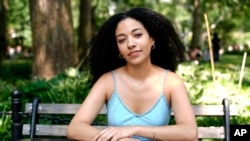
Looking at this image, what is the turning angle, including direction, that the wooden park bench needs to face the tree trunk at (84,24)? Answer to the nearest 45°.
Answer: approximately 180°

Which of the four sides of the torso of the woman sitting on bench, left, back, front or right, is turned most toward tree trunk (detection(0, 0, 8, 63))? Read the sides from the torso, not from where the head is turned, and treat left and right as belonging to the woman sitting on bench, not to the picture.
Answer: back

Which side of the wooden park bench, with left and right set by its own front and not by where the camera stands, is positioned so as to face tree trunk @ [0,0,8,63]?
back

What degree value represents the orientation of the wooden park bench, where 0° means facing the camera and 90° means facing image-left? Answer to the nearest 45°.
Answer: approximately 0°

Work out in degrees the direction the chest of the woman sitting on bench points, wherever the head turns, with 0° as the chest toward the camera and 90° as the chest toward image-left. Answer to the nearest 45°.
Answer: approximately 0°
